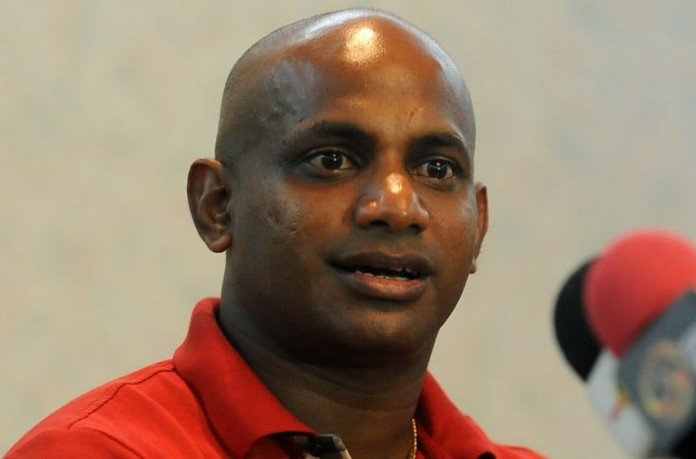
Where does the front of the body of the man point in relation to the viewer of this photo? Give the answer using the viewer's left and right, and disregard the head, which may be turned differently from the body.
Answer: facing the viewer and to the right of the viewer

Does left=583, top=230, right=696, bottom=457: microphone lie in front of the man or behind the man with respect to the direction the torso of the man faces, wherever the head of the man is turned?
in front

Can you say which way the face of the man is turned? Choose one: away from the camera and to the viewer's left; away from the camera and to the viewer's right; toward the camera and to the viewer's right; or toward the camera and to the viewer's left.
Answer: toward the camera and to the viewer's right
